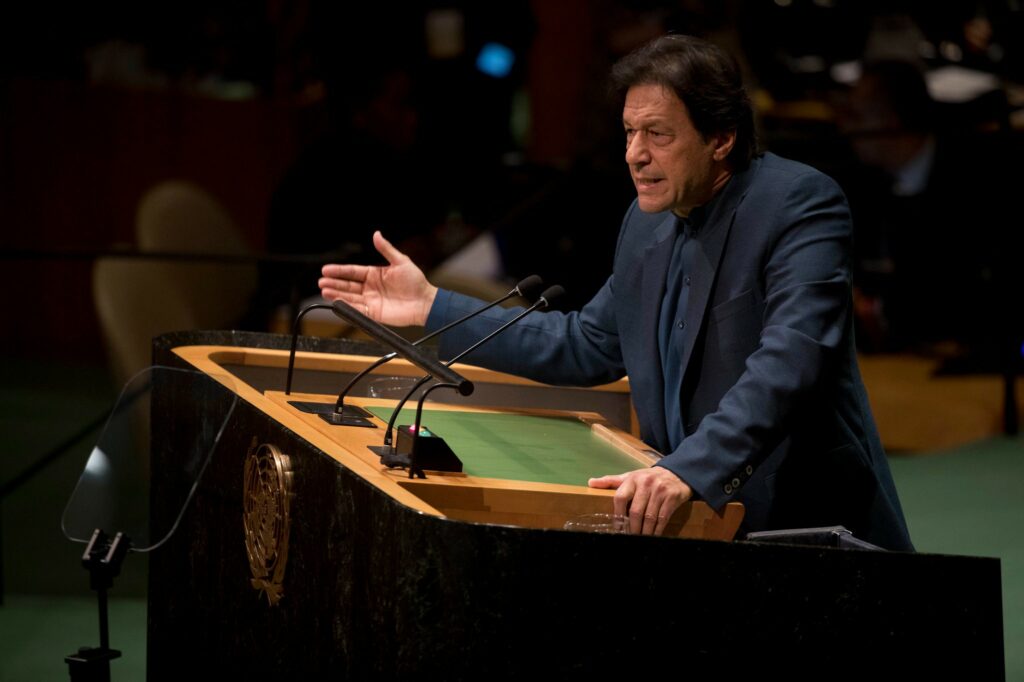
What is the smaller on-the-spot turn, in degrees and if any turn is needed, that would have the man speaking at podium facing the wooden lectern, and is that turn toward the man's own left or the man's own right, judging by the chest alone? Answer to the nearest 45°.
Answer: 0° — they already face it

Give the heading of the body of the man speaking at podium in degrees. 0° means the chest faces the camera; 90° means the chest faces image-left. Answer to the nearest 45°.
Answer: approximately 45°

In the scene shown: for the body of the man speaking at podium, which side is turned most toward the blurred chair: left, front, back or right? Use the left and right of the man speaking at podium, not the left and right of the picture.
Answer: right

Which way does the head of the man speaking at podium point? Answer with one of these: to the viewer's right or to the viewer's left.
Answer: to the viewer's left

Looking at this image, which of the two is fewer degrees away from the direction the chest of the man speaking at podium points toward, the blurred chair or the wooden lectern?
the wooden lectern

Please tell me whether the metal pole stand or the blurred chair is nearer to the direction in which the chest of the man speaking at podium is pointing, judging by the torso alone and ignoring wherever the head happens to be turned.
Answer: the metal pole stand
